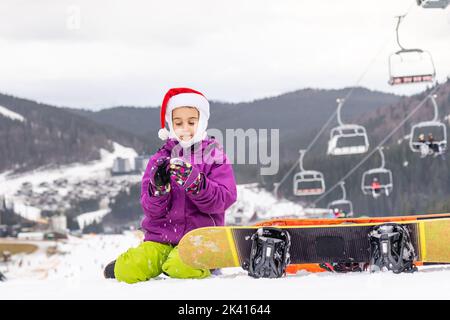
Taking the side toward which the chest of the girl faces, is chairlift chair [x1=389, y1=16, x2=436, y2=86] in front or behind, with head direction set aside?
behind

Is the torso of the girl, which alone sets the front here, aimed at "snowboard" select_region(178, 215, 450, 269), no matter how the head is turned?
no

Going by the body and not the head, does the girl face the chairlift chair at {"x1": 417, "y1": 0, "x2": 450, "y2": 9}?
no

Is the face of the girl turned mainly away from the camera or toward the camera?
toward the camera

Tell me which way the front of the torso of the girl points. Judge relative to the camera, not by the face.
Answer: toward the camera
